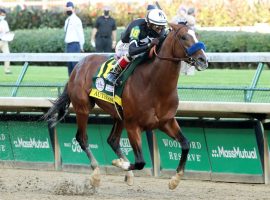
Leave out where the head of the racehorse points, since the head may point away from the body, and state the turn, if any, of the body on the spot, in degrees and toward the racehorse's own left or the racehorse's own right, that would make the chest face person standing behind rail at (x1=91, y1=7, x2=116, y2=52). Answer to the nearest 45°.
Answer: approximately 135° to the racehorse's own left

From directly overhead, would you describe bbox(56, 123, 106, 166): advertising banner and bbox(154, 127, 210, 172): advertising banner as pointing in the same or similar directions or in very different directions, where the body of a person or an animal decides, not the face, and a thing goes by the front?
same or similar directions

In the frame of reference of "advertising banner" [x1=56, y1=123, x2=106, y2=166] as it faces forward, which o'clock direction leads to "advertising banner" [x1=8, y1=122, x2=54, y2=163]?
"advertising banner" [x1=8, y1=122, x2=54, y2=163] is roughly at 4 o'clock from "advertising banner" [x1=56, y1=123, x2=106, y2=166].

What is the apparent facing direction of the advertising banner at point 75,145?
toward the camera

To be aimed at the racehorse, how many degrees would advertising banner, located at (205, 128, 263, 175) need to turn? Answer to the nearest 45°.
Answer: approximately 45° to its right

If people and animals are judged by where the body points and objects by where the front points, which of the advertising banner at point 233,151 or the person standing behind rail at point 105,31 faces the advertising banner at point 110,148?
the person standing behind rail

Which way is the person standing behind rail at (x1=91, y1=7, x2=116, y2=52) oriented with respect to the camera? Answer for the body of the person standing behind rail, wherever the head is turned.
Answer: toward the camera

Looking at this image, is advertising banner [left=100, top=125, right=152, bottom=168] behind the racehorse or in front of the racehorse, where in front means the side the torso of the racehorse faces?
behind

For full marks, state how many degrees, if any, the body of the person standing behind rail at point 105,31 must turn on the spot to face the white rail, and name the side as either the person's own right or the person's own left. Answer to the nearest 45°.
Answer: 0° — they already face it

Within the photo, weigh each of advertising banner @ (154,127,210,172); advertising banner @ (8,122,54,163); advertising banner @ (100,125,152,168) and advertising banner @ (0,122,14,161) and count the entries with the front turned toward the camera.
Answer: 4

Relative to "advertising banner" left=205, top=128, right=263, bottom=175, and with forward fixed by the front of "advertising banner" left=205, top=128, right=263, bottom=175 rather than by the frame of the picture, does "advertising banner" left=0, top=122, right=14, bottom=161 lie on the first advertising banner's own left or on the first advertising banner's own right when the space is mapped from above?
on the first advertising banner's own right

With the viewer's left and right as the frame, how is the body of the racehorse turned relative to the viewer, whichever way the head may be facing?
facing the viewer and to the right of the viewer
